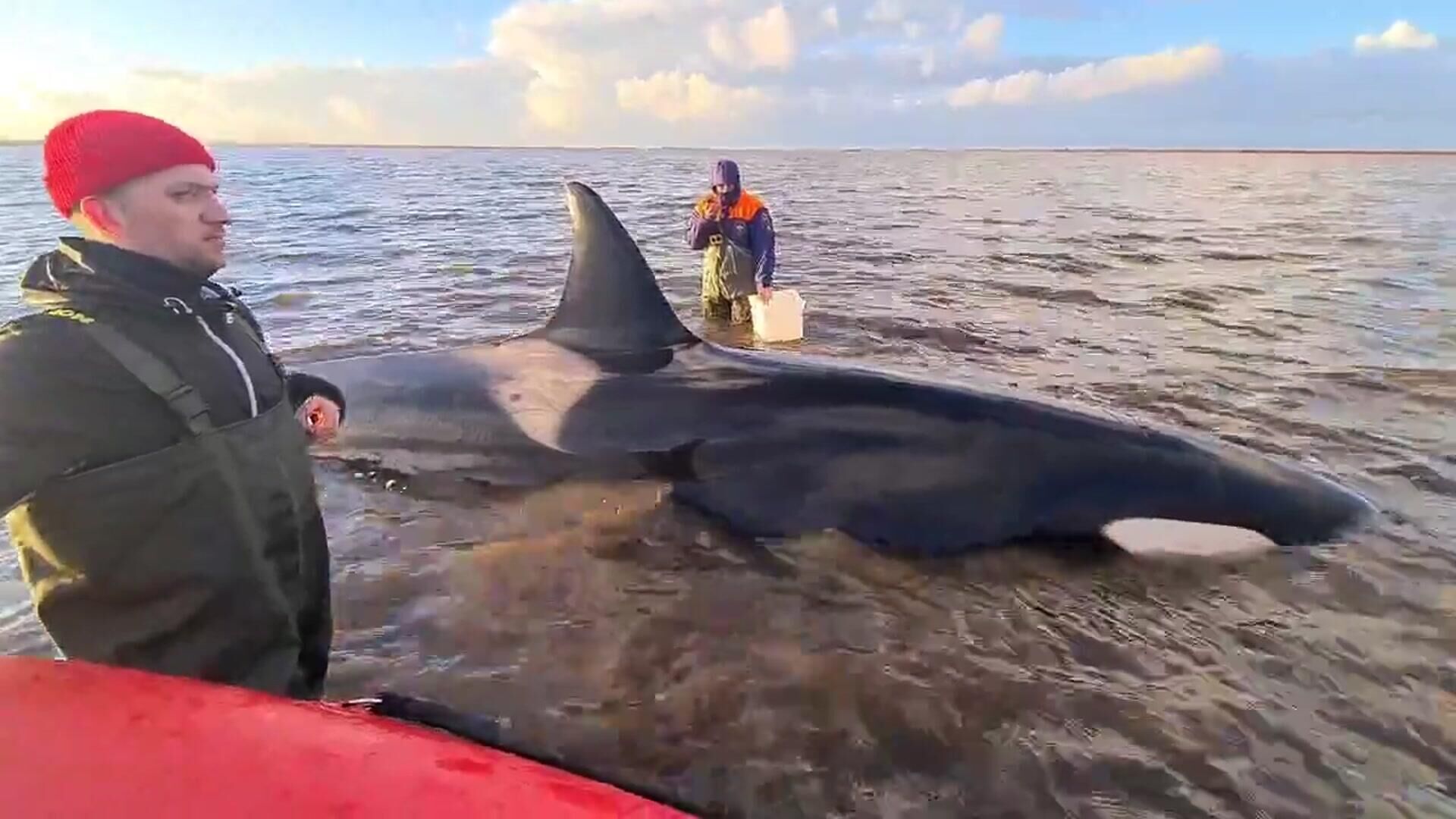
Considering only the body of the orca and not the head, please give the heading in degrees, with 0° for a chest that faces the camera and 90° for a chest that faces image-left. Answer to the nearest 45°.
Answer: approximately 270°

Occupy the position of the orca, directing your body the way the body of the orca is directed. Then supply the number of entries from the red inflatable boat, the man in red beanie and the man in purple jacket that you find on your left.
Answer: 1

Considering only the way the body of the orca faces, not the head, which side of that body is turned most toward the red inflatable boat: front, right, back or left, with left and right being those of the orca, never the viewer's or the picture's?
right

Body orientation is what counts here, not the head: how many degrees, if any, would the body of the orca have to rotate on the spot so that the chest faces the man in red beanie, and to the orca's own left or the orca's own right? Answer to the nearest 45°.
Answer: approximately 135° to the orca's own right

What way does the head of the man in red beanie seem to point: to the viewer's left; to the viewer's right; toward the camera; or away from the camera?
to the viewer's right

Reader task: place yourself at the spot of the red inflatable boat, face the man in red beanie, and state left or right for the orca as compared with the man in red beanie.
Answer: right

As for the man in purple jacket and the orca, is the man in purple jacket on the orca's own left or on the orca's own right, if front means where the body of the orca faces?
on the orca's own left
